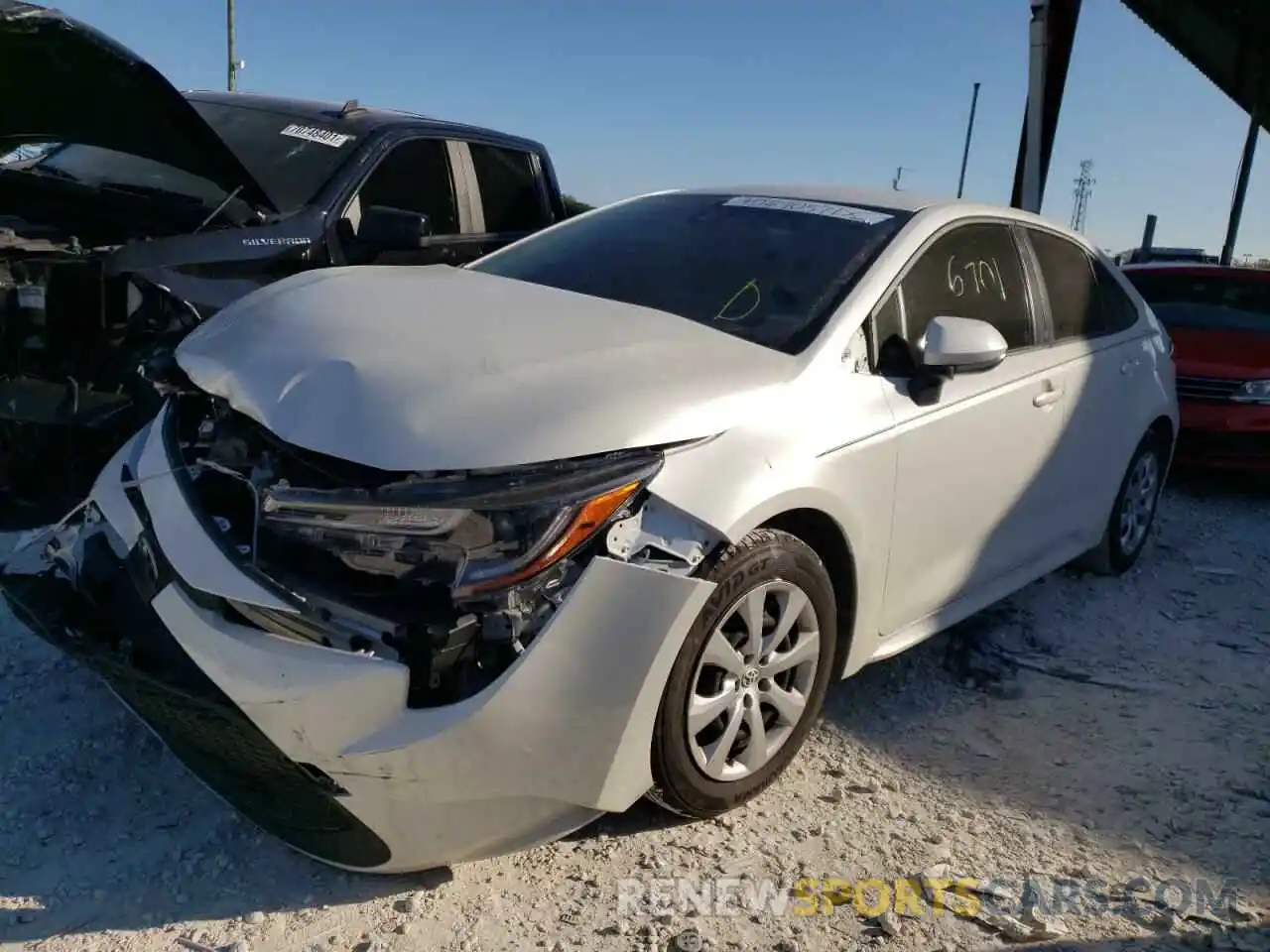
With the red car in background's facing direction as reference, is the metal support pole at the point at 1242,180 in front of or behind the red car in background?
behind

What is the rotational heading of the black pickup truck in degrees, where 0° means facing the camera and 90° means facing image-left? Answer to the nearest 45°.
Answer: approximately 45°

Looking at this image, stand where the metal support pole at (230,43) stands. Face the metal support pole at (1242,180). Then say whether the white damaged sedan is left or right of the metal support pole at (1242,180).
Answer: right

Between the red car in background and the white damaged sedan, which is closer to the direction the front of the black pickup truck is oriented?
the white damaged sedan

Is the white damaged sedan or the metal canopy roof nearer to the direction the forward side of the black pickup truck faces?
the white damaged sedan

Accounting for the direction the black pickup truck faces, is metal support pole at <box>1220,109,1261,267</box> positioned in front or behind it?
behind

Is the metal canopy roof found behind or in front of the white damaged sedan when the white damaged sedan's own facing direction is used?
behind
